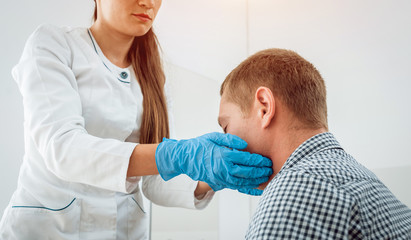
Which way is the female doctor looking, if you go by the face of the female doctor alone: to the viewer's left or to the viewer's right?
to the viewer's right

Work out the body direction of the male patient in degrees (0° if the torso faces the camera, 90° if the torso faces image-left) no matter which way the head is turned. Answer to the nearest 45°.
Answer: approximately 135°

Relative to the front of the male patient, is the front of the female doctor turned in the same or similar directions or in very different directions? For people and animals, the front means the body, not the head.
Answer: very different directions

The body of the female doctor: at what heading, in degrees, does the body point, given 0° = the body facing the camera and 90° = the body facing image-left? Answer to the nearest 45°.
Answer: approximately 315°

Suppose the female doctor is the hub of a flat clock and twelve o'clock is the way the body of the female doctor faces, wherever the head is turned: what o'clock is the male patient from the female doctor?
The male patient is roughly at 12 o'clock from the female doctor.

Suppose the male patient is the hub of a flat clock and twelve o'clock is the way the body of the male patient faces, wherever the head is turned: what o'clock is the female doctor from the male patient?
The female doctor is roughly at 11 o'clock from the male patient.
